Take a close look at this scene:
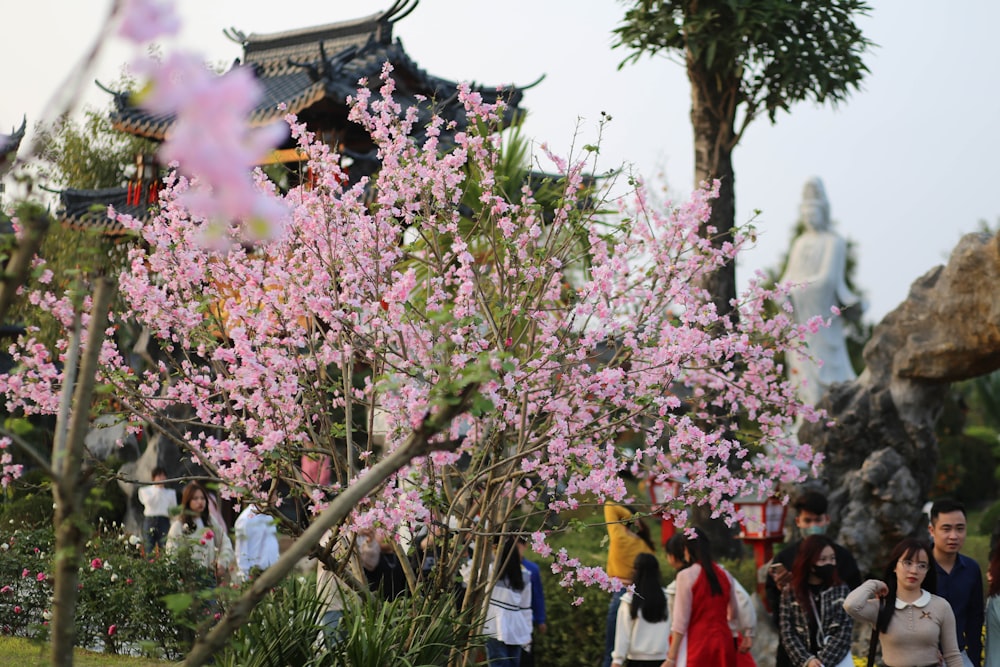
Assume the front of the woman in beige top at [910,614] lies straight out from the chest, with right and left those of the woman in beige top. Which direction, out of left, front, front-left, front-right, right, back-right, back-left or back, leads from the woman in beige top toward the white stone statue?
back

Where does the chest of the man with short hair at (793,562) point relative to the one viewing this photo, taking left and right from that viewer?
facing the viewer

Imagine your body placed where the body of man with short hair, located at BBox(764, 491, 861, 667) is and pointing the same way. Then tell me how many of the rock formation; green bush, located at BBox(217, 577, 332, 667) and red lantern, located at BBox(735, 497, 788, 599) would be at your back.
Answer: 2

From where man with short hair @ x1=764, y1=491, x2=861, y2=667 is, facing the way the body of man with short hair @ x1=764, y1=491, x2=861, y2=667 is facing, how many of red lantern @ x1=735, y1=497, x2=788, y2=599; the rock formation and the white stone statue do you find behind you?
3

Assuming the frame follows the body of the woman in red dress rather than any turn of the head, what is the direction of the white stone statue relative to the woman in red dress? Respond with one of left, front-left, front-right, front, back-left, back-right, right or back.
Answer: front-right

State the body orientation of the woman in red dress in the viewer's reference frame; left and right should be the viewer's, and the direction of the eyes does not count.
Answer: facing away from the viewer and to the left of the viewer

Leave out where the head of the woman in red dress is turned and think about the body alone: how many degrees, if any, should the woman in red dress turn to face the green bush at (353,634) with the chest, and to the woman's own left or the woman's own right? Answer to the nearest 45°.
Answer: approximately 90° to the woman's own left

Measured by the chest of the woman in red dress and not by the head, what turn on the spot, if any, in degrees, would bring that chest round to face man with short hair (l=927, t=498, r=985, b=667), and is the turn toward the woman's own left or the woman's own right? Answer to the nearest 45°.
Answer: approximately 135° to the woman's own right

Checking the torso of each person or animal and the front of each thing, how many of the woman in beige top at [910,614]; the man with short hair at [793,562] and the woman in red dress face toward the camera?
2

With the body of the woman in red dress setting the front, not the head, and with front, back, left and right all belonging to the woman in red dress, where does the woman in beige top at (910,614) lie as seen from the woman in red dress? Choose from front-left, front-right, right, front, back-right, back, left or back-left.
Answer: back

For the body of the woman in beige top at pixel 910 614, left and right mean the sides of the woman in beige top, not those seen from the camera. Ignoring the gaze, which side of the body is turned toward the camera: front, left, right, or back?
front
